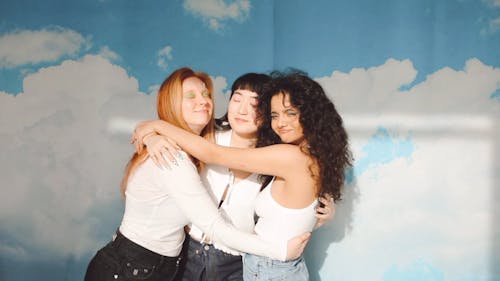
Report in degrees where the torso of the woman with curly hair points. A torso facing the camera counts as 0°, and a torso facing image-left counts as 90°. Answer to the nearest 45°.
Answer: approximately 90°
